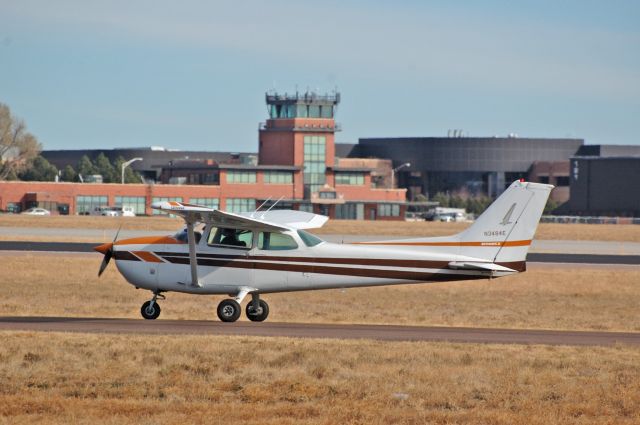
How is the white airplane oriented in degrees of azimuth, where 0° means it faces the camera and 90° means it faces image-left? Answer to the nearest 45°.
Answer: approximately 90°
